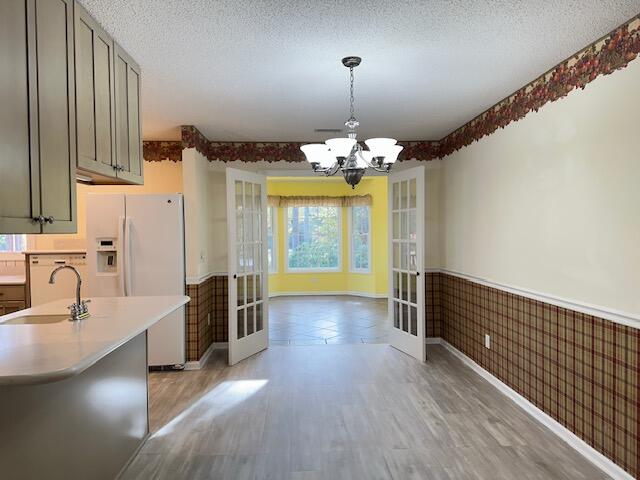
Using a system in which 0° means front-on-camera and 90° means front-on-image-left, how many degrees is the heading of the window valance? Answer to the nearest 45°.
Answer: approximately 0°

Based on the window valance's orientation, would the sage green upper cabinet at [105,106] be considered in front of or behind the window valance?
in front

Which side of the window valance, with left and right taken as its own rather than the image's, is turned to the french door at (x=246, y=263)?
front

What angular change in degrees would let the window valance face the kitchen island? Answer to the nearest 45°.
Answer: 0° — it already faces it

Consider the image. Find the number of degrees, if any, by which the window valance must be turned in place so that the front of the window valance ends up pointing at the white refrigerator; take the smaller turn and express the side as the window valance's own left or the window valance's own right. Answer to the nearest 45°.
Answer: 0° — it already faces it

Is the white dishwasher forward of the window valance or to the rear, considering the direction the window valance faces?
forward

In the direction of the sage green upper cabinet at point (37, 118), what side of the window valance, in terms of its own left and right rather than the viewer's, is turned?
front

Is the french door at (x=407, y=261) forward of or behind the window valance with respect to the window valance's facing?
forward
